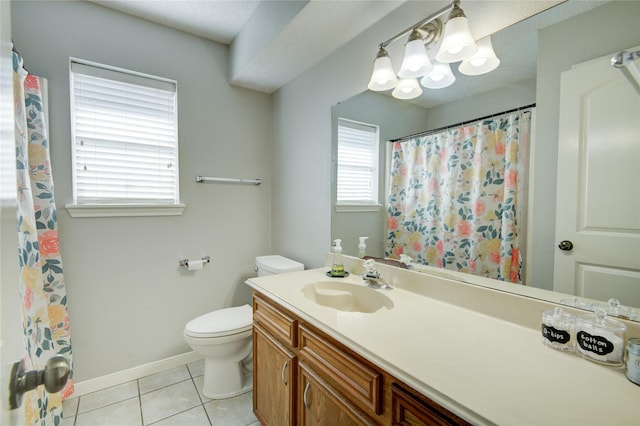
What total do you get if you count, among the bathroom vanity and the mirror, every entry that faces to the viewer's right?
0

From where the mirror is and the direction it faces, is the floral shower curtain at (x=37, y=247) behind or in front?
in front

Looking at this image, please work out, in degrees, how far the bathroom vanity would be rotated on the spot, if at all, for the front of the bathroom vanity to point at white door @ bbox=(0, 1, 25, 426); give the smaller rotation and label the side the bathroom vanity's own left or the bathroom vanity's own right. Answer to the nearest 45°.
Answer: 0° — it already faces it

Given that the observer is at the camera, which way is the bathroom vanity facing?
facing the viewer and to the left of the viewer

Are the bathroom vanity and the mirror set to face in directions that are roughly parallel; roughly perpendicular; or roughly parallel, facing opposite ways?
roughly parallel

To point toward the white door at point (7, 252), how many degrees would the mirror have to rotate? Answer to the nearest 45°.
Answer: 0° — it already faces it
